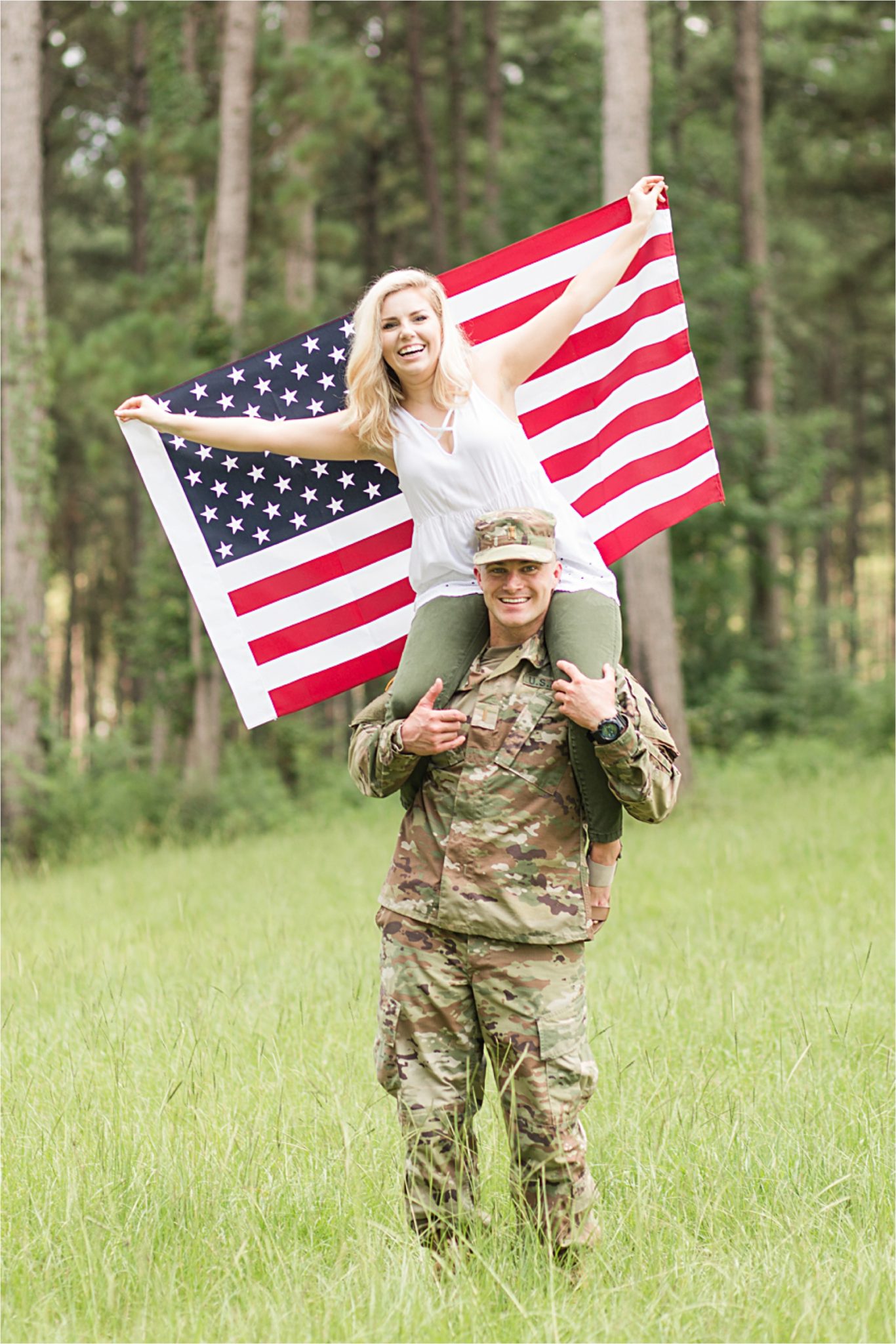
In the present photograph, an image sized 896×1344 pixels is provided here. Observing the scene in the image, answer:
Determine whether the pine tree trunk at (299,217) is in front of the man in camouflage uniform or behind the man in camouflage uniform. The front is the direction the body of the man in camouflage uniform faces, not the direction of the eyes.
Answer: behind

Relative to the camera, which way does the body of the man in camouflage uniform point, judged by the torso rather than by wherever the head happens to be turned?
toward the camera

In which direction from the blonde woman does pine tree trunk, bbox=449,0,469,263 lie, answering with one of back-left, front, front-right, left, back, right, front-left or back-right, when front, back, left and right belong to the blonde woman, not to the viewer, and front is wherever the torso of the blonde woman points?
back

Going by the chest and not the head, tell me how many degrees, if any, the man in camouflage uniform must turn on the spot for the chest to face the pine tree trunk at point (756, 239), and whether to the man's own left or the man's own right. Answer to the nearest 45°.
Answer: approximately 180°

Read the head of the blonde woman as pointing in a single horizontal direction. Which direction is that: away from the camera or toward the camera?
toward the camera

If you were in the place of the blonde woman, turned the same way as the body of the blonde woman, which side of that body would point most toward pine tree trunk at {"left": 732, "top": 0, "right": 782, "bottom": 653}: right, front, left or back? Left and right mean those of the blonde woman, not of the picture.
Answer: back

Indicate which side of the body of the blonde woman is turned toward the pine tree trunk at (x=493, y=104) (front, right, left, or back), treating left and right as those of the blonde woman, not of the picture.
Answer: back

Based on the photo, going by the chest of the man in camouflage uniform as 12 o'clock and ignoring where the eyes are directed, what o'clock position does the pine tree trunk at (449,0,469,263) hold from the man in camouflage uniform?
The pine tree trunk is roughly at 6 o'clock from the man in camouflage uniform.

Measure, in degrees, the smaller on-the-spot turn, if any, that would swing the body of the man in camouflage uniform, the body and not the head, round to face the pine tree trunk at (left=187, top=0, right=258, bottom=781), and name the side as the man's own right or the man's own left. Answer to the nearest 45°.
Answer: approximately 180°

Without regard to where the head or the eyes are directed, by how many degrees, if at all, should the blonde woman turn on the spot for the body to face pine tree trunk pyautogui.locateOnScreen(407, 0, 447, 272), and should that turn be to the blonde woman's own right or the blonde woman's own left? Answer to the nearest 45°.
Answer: approximately 180°

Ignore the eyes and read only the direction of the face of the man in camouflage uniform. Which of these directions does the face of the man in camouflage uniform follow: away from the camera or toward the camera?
toward the camera

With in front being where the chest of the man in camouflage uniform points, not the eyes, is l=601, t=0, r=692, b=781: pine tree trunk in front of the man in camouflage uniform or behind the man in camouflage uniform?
behind

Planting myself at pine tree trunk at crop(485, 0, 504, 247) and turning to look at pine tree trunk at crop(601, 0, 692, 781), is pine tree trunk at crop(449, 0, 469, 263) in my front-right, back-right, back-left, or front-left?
back-right

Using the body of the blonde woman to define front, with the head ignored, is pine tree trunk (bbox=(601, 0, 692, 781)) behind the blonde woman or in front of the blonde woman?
behind

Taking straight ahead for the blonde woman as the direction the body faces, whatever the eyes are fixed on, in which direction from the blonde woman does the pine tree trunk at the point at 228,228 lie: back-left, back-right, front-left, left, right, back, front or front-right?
back
